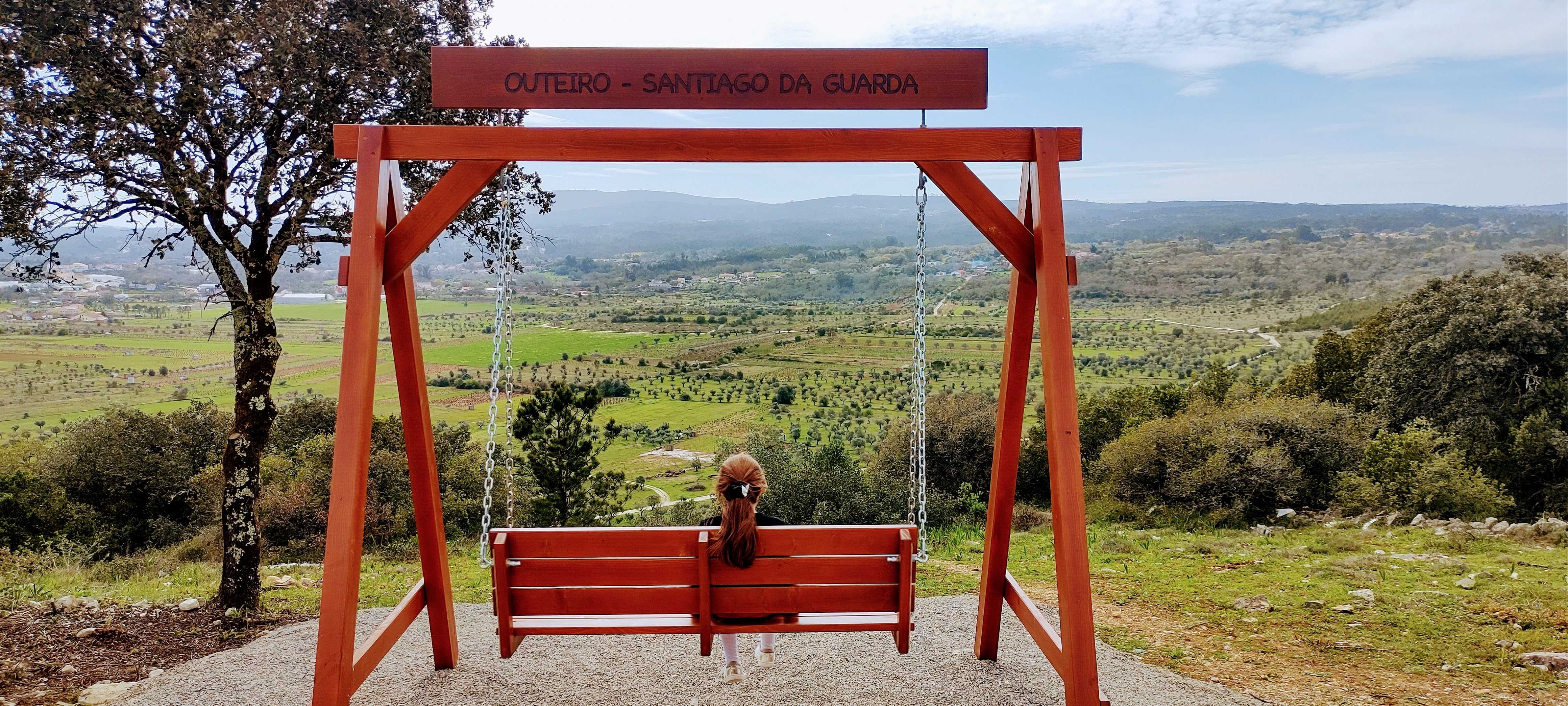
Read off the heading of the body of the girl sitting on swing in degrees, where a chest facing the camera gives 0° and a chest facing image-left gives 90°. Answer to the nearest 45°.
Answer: approximately 180°

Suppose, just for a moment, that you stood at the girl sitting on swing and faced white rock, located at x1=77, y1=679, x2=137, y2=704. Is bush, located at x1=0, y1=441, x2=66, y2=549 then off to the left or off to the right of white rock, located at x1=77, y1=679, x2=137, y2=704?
right

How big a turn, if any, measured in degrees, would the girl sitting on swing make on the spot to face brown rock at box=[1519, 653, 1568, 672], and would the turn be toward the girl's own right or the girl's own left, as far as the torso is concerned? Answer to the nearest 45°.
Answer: approximately 90° to the girl's own right

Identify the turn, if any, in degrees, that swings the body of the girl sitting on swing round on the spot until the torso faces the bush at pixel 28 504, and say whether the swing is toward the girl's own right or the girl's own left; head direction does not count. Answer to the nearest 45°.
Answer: approximately 45° to the girl's own left

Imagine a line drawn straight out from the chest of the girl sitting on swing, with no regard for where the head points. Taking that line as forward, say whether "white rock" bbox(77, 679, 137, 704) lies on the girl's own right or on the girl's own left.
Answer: on the girl's own left

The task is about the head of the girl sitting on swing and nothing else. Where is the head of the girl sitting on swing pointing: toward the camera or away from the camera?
away from the camera
